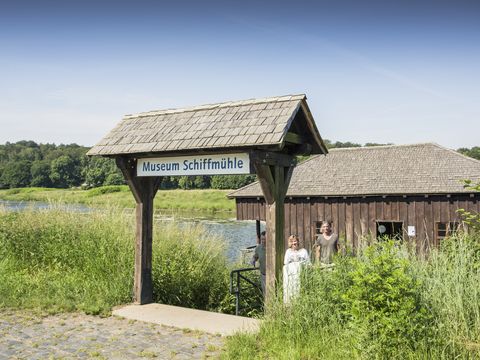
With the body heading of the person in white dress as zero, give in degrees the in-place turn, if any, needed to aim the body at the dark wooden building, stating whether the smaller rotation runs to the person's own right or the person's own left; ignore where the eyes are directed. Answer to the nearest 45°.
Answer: approximately 180°

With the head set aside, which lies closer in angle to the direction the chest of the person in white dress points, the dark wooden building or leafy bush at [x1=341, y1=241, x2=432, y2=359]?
the leafy bush

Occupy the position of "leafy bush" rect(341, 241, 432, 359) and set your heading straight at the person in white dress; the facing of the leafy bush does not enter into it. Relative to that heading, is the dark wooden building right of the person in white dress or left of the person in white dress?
right

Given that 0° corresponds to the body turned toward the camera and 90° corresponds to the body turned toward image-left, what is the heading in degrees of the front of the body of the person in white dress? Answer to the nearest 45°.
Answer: approximately 0°

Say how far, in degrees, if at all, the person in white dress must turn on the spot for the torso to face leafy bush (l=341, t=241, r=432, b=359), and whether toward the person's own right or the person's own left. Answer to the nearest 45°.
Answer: approximately 45° to the person's own left
